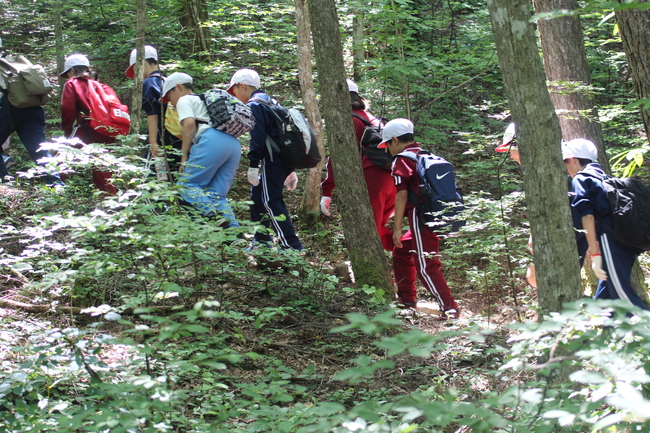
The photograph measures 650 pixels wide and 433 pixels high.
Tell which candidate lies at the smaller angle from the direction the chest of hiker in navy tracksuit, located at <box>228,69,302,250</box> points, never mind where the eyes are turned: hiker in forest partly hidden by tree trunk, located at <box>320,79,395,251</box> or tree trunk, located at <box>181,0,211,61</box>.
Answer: the tree trunk

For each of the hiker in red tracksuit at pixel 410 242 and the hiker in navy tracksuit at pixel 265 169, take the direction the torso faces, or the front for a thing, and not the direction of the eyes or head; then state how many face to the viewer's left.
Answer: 2

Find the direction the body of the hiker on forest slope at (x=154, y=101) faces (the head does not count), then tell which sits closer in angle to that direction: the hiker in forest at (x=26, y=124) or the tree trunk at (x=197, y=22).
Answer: the hiker in forest

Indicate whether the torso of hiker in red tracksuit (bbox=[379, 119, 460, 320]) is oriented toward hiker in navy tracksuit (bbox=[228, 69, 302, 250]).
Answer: yes

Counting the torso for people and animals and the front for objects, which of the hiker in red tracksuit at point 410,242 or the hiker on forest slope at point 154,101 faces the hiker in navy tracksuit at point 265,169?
the hiker in red tracksuit

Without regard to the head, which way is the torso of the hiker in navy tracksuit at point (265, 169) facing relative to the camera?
to the viewer's left

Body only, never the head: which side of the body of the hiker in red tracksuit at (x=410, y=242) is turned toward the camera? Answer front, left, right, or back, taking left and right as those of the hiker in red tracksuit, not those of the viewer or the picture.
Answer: left

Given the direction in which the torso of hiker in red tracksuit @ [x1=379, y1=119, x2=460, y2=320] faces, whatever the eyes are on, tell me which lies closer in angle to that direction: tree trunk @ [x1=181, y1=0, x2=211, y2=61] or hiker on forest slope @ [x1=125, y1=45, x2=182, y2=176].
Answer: the hiker on forest slope

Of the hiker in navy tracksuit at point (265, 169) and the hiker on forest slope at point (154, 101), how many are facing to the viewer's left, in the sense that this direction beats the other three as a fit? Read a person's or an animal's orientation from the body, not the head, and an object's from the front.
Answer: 2

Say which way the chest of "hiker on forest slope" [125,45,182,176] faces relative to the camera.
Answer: to the viewer's left

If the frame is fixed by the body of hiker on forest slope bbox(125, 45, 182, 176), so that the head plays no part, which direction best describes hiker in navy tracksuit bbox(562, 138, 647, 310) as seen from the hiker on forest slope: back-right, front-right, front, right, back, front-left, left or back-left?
back-left

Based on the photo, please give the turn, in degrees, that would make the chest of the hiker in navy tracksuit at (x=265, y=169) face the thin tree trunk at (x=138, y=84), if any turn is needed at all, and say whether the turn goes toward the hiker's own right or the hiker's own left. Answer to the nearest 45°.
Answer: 0° — they already face it
